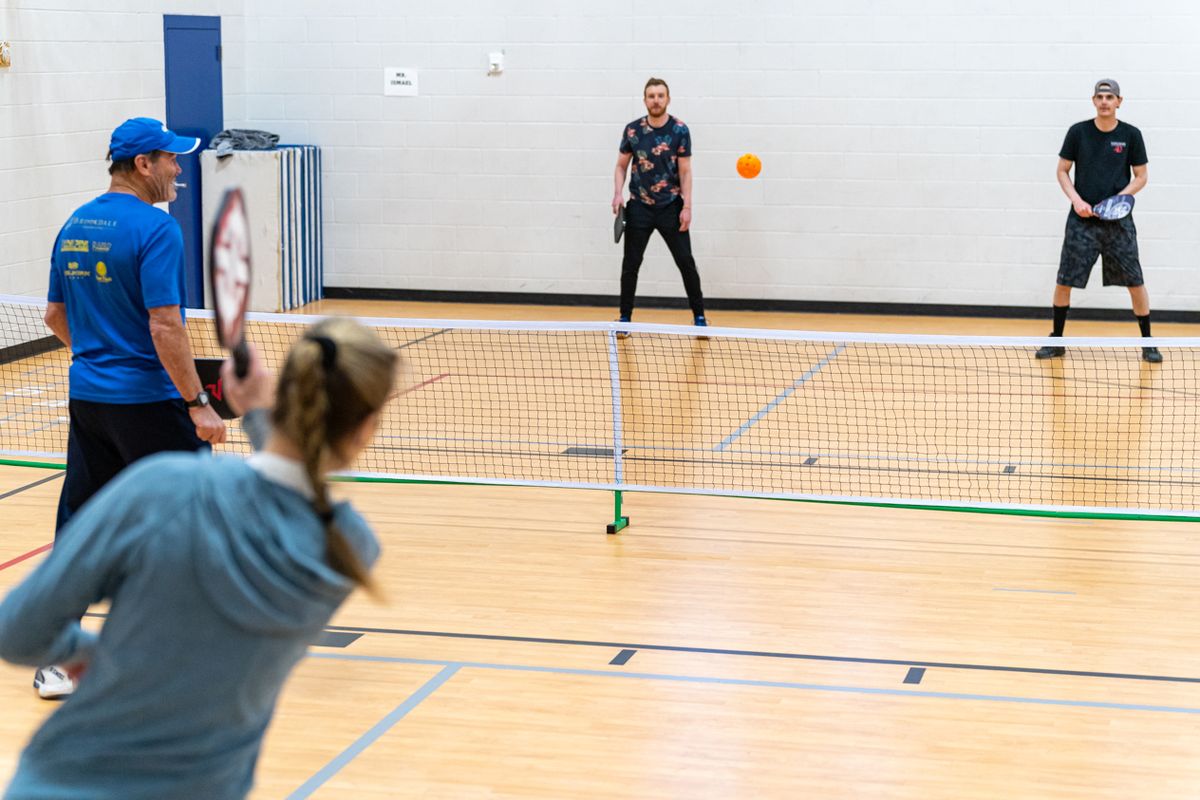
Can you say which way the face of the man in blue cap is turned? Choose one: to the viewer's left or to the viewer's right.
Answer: to the viewer's right

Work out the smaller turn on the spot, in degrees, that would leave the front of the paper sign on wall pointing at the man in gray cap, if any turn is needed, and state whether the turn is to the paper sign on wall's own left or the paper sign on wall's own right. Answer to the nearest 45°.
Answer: approximately 45° to the paper sign on wall's own left

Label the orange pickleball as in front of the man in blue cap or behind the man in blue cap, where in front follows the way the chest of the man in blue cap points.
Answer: in front

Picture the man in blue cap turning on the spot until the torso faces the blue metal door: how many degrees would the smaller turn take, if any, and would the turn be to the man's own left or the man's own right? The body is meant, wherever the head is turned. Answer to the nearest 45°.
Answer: approximately 45° to the man's own left

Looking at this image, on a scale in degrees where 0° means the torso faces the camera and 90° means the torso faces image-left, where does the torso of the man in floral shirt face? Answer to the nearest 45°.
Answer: approximately 0°

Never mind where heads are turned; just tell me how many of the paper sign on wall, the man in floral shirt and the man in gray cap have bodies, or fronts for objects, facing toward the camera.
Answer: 3

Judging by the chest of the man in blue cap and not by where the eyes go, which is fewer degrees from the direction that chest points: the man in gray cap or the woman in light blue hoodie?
the man in gray cap

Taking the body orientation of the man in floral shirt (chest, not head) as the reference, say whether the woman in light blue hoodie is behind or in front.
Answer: in front

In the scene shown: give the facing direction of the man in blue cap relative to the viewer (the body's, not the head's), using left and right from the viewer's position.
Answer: facing away from the viewer and to the right of the viewer
